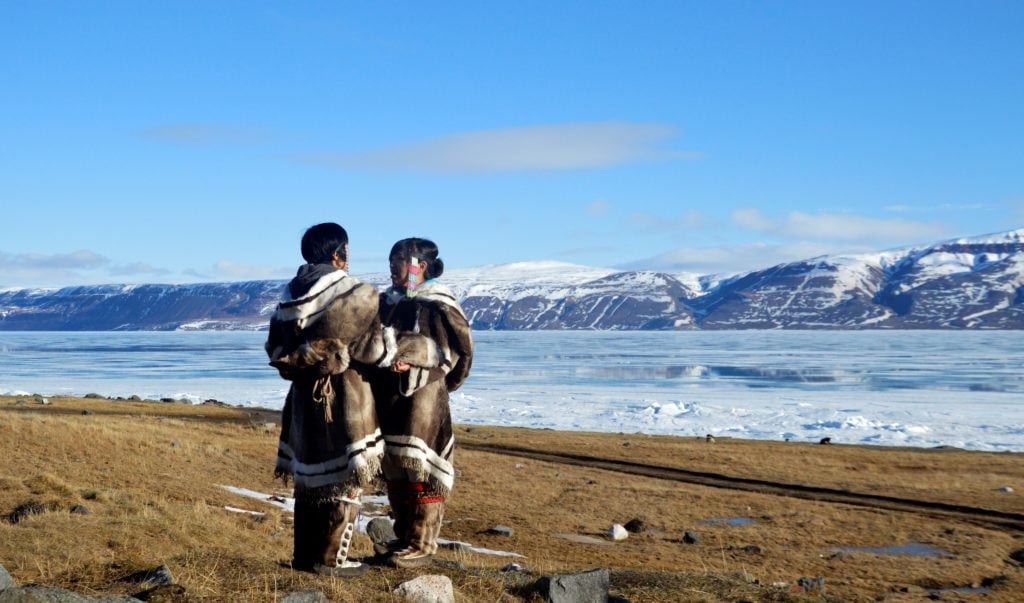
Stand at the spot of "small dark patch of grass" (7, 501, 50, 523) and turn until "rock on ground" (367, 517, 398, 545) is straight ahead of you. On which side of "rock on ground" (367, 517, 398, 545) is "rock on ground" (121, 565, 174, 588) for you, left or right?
right

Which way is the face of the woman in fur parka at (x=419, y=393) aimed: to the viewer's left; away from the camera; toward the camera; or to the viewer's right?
to the viewer's left

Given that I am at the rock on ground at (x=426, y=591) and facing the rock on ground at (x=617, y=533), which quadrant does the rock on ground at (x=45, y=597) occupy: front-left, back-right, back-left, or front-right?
back-left

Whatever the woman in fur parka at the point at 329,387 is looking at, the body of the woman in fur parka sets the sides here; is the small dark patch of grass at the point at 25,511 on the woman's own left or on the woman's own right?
on the woman's own left

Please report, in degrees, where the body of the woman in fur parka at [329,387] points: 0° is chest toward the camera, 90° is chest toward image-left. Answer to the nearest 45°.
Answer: approximately 225°

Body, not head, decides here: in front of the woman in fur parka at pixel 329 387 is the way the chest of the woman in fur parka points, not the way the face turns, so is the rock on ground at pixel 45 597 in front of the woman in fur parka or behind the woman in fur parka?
behind
